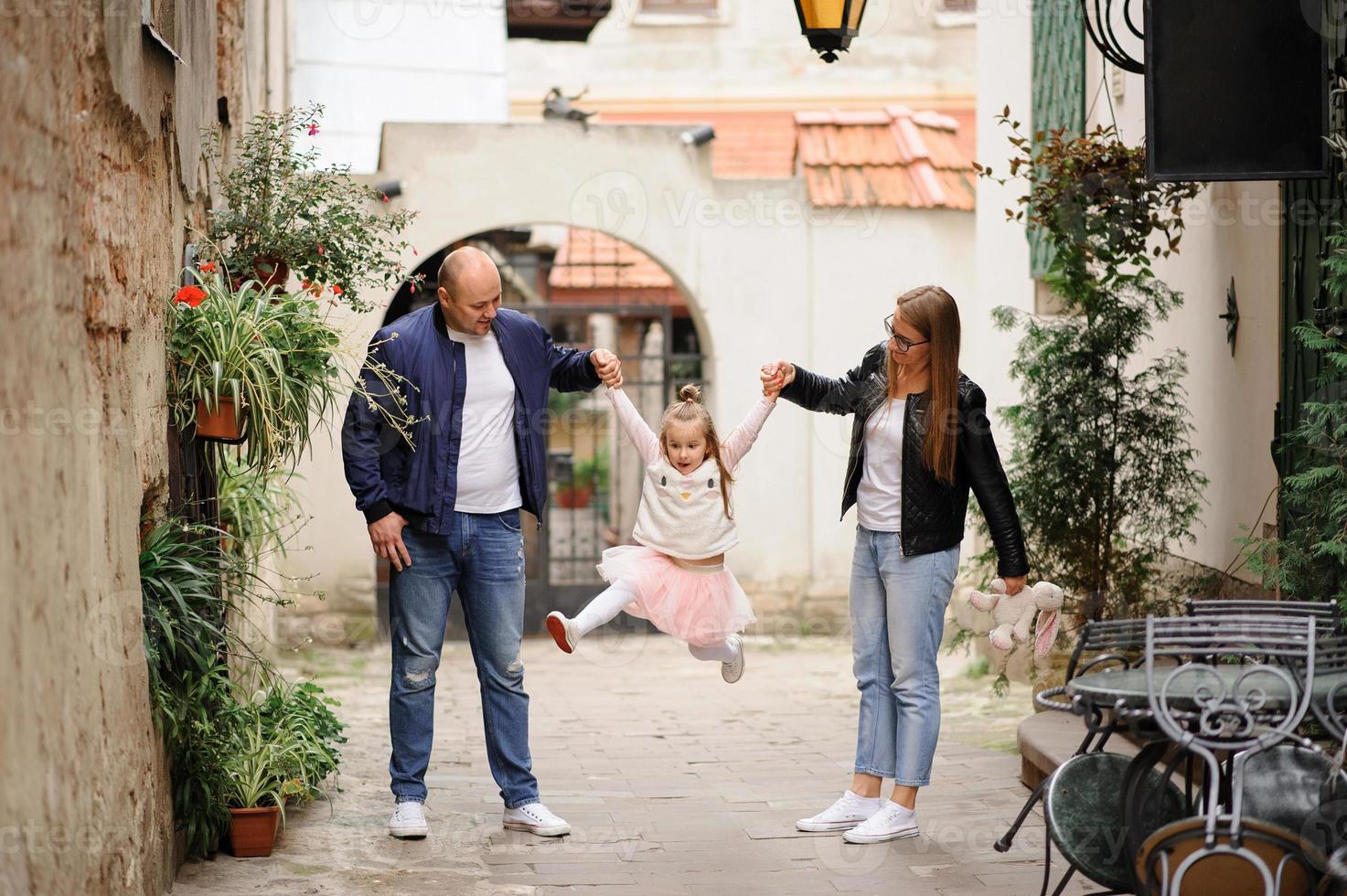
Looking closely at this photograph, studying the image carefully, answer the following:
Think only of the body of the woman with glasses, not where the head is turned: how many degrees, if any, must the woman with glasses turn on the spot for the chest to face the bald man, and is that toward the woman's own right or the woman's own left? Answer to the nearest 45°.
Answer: approximately 45° to the woman's own right

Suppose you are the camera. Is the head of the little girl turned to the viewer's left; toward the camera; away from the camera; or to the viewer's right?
toward the camera

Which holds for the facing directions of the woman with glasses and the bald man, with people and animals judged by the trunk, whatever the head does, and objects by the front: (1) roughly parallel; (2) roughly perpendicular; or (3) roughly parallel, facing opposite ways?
roughly perpendicular

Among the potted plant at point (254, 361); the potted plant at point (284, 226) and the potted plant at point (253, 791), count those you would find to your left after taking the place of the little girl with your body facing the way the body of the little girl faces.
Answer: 0

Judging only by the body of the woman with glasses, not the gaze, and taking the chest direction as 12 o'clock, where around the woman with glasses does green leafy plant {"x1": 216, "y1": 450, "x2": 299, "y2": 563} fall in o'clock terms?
The green leafy plant is roughly at 2 o'clock from the woman with glasses.

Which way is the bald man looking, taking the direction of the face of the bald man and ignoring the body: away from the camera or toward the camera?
toward the camera

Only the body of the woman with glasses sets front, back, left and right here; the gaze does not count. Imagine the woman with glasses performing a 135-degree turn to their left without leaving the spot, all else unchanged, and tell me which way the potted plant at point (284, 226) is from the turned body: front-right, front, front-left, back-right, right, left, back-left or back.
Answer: back

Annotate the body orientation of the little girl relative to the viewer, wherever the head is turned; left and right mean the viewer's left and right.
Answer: facing the viewer

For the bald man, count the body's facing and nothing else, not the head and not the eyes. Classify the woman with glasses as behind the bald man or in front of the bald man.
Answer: in front

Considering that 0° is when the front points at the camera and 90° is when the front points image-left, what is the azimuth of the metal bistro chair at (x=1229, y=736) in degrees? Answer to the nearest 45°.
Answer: approximately 180°

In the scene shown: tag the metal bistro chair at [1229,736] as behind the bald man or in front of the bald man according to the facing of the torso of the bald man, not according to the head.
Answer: in front

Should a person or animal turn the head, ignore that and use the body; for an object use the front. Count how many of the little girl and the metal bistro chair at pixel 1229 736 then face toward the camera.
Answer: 1

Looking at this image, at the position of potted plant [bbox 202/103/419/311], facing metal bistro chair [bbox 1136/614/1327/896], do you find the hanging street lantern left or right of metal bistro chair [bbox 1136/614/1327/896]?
left

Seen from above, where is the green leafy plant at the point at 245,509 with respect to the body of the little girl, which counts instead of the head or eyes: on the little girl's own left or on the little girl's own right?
on the little girl's own right

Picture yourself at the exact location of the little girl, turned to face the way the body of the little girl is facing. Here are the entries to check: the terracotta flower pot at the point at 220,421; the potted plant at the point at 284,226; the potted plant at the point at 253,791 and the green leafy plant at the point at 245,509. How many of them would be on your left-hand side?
0

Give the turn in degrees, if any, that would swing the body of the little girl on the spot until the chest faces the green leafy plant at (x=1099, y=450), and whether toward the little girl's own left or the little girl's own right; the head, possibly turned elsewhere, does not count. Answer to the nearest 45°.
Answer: approximately 135° to the little girl's own left
